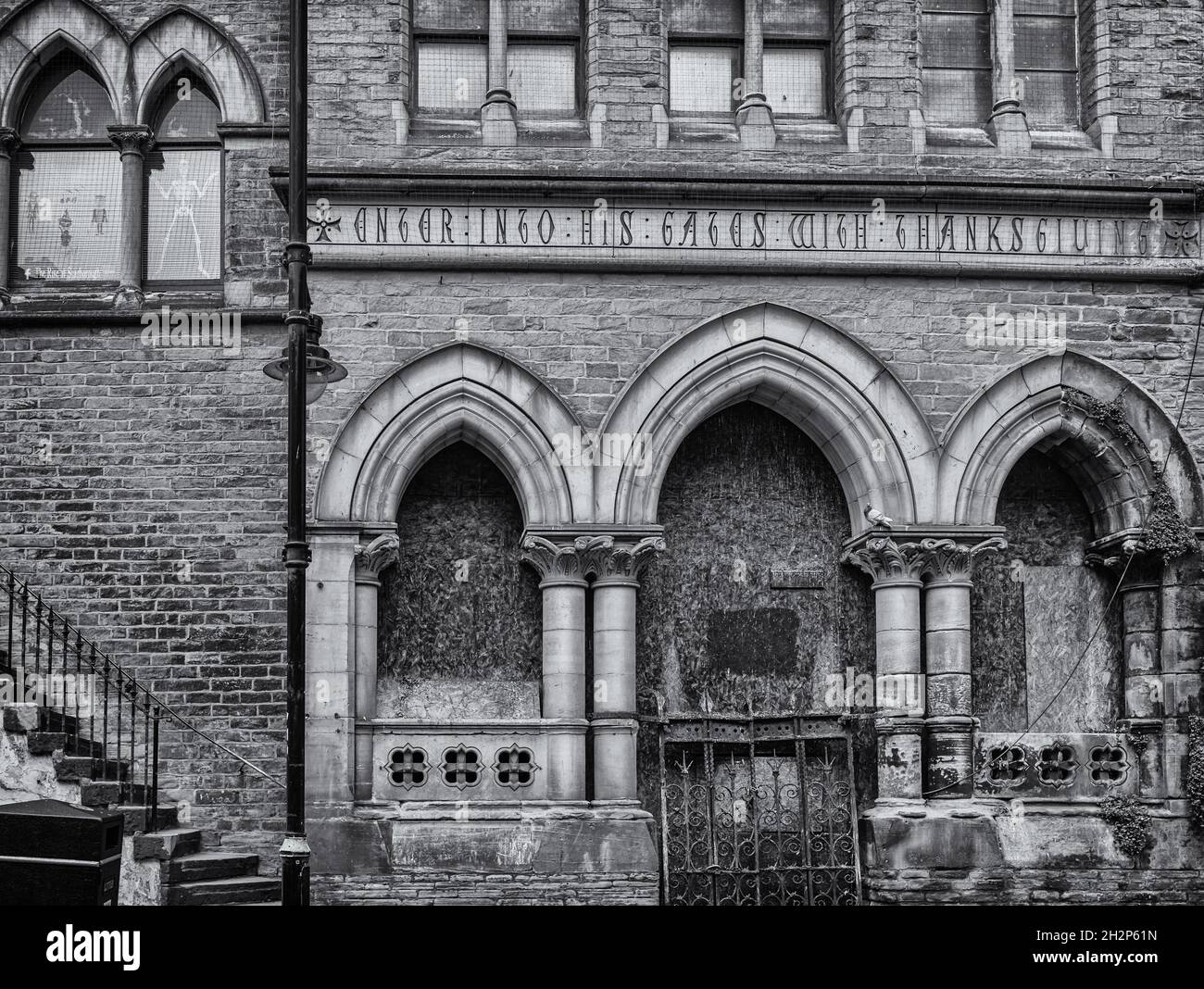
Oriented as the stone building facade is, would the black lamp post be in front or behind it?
in front

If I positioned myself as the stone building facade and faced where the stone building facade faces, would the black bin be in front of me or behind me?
in front

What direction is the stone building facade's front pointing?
toward the camera
